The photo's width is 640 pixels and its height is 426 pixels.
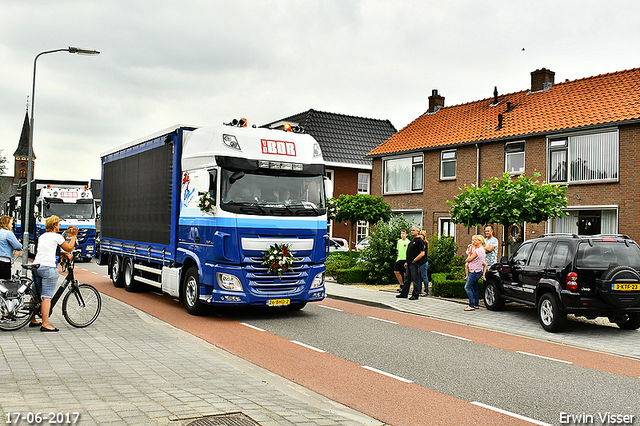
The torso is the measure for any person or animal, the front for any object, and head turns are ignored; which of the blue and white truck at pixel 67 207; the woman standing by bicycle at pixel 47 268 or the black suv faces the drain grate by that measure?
the blue and white truck

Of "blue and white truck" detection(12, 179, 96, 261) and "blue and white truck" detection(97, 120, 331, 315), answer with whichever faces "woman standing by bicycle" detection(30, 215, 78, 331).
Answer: "blue and white truck" detection(12, 179, 96, 261)

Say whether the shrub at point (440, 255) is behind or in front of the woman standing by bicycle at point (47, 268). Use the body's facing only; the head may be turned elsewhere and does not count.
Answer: in front

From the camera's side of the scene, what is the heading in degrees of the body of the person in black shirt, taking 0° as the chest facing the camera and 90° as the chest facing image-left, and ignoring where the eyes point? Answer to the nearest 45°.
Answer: approximately 45°

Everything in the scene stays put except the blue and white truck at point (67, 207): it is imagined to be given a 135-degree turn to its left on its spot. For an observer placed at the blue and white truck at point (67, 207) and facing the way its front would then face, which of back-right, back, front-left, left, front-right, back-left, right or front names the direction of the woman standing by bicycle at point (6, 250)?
back-right

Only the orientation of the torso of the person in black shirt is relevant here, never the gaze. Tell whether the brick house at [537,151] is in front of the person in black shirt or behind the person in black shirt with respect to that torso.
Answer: behind

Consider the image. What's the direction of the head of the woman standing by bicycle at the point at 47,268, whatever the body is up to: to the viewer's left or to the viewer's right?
to the viewer's right

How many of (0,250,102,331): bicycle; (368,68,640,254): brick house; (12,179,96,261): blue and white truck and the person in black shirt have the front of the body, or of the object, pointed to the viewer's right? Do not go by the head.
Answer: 1

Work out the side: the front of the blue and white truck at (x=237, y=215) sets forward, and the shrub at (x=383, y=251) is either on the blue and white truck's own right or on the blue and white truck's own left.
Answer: on the blue and white truck's own left

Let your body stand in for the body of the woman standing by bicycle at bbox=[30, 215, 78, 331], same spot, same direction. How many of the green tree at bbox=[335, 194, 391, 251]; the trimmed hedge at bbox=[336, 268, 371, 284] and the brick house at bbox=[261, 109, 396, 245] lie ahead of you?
3

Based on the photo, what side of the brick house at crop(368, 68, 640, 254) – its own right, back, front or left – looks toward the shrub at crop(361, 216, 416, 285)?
front

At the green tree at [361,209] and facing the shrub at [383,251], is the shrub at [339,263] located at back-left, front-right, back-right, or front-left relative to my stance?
front-right

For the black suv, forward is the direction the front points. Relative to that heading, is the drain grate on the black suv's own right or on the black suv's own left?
on the black suv's own left

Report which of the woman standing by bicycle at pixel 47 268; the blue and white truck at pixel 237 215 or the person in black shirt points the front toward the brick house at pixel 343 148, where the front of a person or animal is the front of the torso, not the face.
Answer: the woman standing by bicycle

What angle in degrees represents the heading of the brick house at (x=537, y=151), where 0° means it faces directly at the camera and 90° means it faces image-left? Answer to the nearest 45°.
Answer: approximately 45°

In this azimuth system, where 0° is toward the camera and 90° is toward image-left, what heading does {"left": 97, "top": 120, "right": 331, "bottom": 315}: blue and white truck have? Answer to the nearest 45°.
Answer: approximately 315°

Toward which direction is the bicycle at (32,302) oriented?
to the viewer's right

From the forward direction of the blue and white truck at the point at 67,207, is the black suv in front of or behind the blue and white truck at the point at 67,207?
in front
